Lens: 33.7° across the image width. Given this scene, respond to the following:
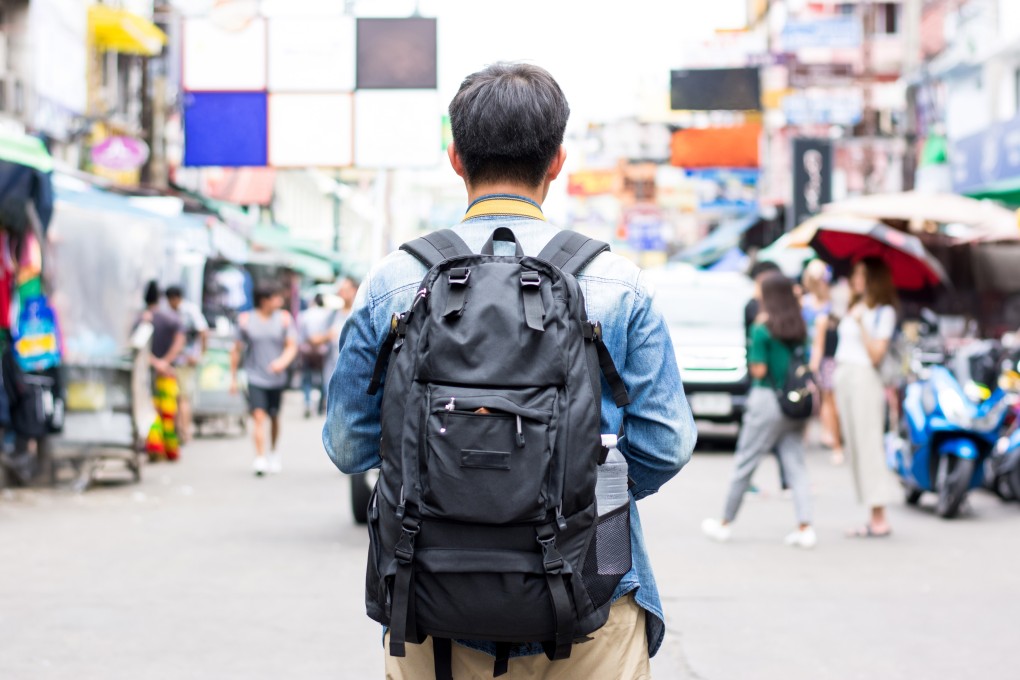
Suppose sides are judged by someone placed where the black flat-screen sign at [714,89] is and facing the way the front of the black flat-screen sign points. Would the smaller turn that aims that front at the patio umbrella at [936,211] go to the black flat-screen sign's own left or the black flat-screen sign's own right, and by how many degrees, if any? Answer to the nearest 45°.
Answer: approximately 45° to the black flat-screen sign's own left

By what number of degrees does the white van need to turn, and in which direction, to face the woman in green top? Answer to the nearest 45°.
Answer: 0° — it already faces them

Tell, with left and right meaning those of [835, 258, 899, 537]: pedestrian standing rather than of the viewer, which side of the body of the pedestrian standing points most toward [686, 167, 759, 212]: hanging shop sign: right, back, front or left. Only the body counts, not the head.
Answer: right

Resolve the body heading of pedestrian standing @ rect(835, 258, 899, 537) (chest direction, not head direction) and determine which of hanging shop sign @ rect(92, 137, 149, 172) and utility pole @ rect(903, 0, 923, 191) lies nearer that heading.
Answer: the hanging shop sign

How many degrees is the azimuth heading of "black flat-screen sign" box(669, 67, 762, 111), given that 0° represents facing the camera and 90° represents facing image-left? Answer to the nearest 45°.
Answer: approximately 0°

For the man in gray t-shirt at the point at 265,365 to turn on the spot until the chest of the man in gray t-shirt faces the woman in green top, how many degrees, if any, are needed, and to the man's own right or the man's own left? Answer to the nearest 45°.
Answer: approximately 45° to the man's own left

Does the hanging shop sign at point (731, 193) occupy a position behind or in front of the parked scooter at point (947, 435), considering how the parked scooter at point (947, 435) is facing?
behind
